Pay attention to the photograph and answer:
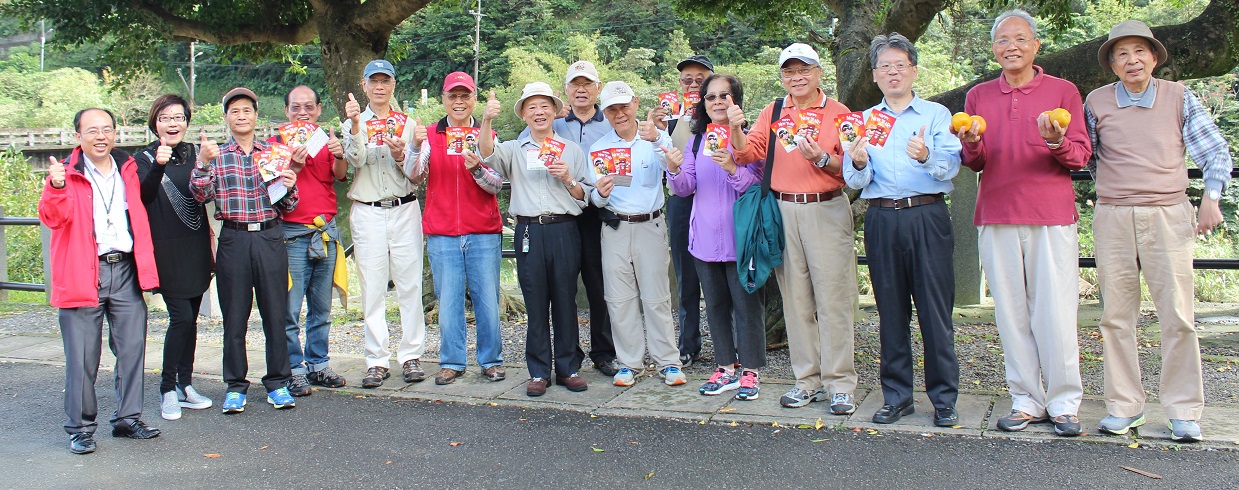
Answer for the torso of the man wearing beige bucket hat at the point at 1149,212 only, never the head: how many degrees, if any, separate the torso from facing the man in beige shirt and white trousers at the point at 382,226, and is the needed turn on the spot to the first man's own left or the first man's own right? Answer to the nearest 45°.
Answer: approximately 90° to the first man's own right

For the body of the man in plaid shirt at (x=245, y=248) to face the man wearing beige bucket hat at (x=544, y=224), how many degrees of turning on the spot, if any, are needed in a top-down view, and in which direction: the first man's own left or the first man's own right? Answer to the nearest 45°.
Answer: approximately 90° to the first man's own left

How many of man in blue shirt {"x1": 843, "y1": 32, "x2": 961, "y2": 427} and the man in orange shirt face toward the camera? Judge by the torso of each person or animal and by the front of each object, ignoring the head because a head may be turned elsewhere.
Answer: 2

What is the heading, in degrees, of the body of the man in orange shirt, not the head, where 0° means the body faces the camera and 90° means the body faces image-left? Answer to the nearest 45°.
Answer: approximately 0°

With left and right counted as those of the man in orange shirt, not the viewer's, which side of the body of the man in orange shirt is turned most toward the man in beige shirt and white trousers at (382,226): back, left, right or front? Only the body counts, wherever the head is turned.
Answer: right

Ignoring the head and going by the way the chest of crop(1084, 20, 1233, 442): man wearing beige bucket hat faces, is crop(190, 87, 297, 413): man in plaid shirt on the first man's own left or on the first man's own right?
on the first man's own right

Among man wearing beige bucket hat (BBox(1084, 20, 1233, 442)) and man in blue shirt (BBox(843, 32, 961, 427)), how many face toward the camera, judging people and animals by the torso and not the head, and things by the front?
2
